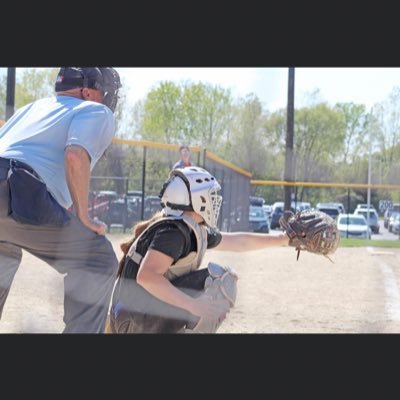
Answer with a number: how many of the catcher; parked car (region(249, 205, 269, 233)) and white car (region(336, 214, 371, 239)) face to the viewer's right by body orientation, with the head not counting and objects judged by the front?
1

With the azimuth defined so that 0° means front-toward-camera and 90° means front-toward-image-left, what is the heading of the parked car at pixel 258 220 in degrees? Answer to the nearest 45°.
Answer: approximately 0°

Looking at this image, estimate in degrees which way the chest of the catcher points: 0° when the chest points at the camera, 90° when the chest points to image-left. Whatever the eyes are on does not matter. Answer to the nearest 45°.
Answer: approximately 270°

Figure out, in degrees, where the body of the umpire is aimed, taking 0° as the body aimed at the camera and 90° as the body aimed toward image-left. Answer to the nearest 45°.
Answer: approximately 225°

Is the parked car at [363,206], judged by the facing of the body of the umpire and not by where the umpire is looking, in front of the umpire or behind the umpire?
in front
